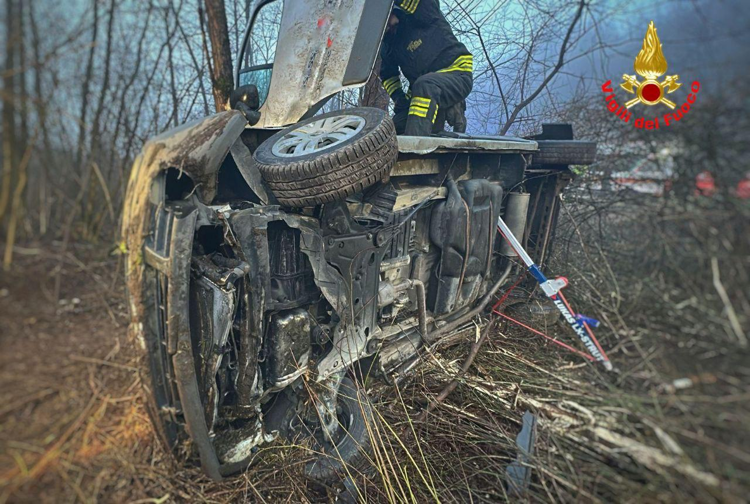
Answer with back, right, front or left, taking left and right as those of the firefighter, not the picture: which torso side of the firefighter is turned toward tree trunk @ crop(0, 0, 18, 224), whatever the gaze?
front

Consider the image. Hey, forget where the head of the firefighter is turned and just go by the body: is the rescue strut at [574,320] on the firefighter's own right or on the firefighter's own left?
on the firefighter's own left

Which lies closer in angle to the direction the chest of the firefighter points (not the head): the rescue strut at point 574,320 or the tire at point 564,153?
the rescue strut

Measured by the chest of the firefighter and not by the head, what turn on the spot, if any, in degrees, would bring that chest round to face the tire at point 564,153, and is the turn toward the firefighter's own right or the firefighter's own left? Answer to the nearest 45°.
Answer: approximately 135° to the firefighter's own left

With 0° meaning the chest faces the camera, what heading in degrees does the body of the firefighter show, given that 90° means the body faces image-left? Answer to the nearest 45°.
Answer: approximately 45°

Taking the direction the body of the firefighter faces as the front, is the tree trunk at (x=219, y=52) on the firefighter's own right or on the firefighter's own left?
on the firefighter's own right

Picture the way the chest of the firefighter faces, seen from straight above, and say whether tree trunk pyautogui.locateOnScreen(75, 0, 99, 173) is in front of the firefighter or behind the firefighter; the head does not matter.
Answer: in front
